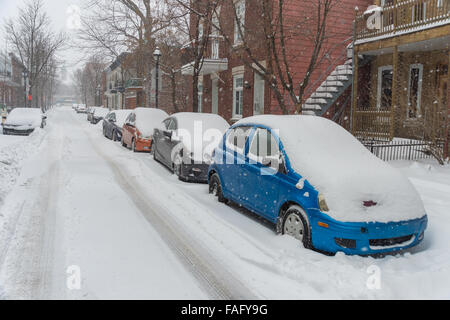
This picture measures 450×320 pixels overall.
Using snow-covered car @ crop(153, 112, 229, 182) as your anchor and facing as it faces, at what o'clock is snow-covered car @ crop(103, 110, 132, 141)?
snow-covered car @ crop(103, 110, 132, 141) is roughly at 7 o'clock from snow-covered car @ crop(153, 112, 229, 182).

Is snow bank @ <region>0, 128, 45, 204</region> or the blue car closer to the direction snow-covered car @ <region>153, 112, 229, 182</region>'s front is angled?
the blue car

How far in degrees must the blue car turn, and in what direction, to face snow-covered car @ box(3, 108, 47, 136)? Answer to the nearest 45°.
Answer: approximately 180°

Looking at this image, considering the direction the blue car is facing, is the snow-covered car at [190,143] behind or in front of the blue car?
behind

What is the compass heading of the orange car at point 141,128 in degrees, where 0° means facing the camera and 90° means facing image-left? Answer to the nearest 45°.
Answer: approximately 315°

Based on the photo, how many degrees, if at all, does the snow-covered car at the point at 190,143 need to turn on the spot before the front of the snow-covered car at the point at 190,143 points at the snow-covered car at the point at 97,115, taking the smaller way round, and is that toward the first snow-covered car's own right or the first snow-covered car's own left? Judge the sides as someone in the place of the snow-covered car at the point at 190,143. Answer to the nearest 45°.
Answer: approximately 135° to the first snow-covered car's own left

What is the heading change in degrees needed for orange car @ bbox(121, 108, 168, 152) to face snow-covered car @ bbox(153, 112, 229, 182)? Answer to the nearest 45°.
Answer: approximately 45° to its right

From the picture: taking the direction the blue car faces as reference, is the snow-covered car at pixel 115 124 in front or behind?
behind
